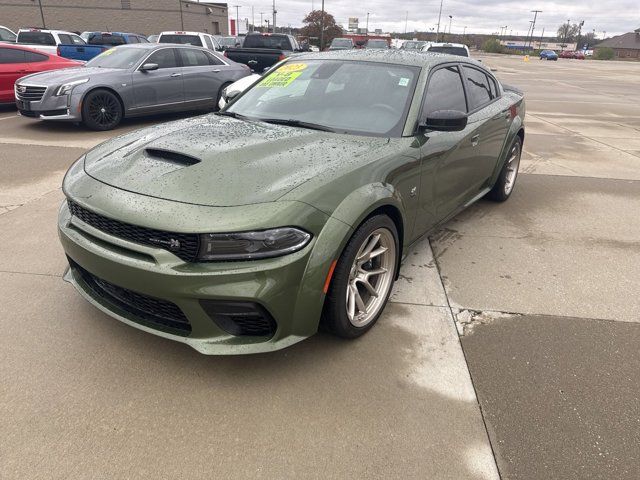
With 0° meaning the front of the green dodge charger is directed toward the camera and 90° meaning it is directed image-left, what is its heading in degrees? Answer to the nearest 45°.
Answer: approximately 45°

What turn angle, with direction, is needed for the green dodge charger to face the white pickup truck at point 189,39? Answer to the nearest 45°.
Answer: approximately 135° to its right

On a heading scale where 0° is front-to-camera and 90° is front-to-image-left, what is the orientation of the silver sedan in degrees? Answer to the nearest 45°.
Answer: approximately 45°

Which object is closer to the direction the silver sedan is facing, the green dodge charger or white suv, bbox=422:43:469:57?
the green dodge charger

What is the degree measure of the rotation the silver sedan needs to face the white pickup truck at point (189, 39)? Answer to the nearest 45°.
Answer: approximately 135° to its right

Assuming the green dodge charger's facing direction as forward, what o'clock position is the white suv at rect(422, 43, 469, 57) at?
The white suv is roughly at 5 o'clock from the green dodge charger.

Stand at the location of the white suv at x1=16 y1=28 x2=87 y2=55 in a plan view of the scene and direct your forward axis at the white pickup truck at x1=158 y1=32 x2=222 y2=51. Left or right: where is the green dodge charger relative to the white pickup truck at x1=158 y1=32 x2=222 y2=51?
right

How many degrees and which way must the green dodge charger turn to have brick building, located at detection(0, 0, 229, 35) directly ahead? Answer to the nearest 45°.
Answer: approximately 135° to its right

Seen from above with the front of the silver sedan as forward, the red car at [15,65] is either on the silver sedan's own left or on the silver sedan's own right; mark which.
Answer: on the silver sedan's own right

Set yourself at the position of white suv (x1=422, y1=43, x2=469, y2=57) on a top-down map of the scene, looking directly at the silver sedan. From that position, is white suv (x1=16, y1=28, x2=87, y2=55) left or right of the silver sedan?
right
